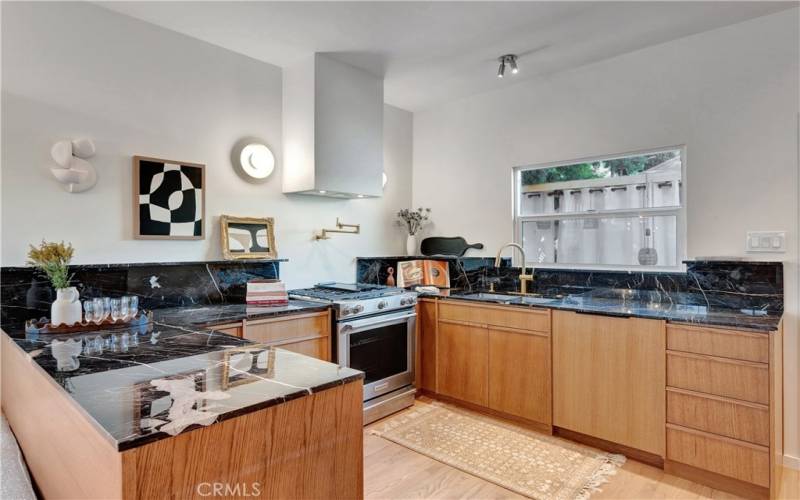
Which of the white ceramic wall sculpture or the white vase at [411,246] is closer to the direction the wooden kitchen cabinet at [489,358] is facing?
the white ceramic wall sculpture

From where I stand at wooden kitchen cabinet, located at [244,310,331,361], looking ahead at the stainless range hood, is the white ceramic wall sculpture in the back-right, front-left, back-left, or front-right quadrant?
back-left

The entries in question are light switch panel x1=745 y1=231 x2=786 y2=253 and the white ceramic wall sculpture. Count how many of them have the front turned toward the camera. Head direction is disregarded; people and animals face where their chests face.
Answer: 2

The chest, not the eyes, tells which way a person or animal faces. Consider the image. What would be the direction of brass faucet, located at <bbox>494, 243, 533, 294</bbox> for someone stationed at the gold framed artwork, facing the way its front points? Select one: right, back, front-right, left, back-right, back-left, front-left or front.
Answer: front-left

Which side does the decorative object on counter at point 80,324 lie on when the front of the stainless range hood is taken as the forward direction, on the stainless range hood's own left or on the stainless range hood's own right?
on the stainless range hood's own right

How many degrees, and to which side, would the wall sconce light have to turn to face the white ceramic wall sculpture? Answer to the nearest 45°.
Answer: approximately 90° to its right

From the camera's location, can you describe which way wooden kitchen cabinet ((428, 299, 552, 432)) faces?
facing the viewer and to the left of the viewer

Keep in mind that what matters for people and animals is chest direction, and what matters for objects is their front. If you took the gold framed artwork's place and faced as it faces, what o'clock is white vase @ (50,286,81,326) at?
The white vase is roughly at 3 o'clock from the gold framed artwork.

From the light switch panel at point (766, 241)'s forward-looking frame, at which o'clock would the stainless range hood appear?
The stainless range hood is roughly at 2 o'clock from the light switch panel.
